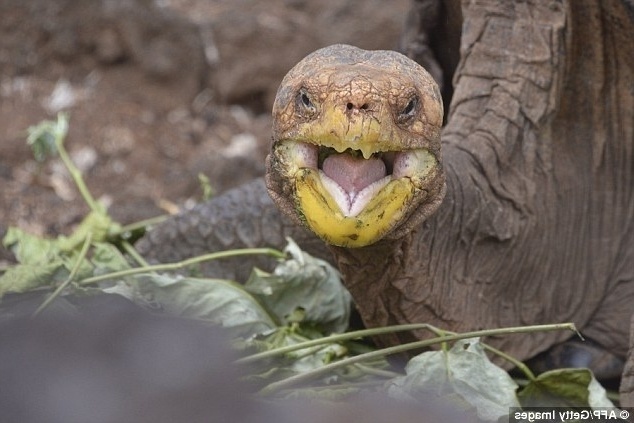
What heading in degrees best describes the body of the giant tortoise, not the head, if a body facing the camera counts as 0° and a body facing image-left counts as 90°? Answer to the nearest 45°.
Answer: approximately 45°

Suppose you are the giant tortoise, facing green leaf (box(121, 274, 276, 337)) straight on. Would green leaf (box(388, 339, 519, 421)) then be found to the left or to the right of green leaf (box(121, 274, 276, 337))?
left

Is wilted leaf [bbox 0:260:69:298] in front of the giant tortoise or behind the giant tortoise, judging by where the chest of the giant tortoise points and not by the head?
in front

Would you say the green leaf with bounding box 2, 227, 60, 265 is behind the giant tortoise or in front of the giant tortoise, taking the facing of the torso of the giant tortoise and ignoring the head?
in front

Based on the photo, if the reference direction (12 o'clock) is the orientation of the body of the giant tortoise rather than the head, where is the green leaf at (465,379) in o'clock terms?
The green leaf is roughly at 11 o'clock from the giant tortoise.
